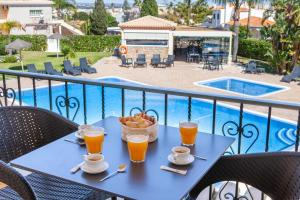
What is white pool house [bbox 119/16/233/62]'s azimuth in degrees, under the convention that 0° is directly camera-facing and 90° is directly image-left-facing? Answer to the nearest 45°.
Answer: approximately 0°

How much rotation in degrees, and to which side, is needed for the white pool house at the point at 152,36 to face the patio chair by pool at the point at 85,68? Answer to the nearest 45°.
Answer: approximately 45° to its right

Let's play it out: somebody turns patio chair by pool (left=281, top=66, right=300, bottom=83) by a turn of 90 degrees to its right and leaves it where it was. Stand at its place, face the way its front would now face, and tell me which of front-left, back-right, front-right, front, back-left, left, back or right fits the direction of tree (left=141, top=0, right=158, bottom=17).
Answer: front

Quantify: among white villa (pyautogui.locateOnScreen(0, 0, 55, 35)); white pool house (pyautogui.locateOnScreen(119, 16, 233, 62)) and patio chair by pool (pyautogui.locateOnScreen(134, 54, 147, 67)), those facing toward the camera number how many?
3

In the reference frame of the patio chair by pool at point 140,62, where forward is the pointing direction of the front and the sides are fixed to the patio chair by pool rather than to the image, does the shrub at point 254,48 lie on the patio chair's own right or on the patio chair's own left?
on the patio chair's own left

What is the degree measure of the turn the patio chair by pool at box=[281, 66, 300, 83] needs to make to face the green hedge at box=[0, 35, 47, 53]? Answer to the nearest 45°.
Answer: approximately 45° to its right

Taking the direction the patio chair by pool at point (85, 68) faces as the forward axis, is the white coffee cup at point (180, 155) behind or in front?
in front

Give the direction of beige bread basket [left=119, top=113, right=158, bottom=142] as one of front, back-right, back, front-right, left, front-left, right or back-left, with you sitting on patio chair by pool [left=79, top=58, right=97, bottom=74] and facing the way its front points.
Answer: front-right

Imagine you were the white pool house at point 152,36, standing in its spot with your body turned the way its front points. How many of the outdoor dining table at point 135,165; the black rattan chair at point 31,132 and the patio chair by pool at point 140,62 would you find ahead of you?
3

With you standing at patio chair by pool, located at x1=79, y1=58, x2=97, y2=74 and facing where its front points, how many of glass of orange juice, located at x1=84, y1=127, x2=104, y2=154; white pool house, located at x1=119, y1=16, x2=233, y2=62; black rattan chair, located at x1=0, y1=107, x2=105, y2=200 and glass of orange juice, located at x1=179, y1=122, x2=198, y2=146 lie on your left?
1

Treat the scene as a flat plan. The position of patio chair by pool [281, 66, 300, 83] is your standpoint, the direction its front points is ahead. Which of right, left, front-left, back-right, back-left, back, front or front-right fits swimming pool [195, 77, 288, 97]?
front

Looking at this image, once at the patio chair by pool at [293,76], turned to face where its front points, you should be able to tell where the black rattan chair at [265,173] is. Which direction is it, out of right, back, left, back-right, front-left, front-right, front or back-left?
front-left

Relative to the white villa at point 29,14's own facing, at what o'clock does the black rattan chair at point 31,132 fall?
The black rattan chair is roughly at 12 o'clock from the white villa.

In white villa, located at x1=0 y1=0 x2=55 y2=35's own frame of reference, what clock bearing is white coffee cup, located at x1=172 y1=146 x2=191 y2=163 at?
The white coffee cup is roughly at 12 o'clock from the white villa.

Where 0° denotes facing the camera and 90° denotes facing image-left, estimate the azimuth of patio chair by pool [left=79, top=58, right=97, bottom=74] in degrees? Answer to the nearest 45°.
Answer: approximately 315°

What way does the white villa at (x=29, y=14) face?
toward the camera

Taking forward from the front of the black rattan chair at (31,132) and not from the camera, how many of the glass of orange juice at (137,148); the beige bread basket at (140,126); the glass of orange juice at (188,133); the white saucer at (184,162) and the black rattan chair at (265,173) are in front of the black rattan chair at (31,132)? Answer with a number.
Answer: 5

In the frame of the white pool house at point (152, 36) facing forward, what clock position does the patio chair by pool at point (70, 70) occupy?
The patio chair by pool is roughly at 1 o'clock from the white pool house.

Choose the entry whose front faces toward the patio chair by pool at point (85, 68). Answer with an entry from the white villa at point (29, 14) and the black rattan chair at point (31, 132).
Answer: the white villa
